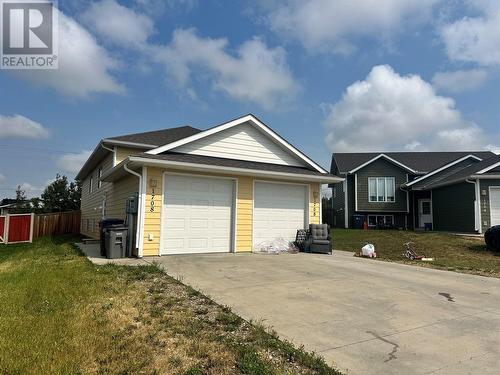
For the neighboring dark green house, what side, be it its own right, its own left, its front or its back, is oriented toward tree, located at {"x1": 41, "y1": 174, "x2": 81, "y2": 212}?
right

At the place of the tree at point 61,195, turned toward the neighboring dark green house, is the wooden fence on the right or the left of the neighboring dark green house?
right

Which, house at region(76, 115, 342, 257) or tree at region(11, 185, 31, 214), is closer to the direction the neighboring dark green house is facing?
the house

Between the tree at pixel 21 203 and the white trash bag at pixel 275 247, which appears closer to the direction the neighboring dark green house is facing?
the white trash bag

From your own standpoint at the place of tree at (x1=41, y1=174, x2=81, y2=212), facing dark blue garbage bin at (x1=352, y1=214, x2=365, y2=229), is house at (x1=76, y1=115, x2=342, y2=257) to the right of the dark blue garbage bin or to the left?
right

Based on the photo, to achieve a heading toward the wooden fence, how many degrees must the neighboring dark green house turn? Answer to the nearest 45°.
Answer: approximately 45° to its right

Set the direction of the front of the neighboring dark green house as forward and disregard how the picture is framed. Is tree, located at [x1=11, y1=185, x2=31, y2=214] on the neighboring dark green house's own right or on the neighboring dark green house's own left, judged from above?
on the neighboring dark green house's own right

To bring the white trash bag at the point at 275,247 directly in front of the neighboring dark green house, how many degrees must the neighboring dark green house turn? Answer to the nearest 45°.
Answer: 0° — it already faces it

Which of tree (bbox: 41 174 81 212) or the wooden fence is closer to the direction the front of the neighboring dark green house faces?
the wooden fence

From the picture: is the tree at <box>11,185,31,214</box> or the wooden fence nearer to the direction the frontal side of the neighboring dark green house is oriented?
the wooden fence

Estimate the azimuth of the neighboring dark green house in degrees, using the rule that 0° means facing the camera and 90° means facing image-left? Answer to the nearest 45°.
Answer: approximately 0°
